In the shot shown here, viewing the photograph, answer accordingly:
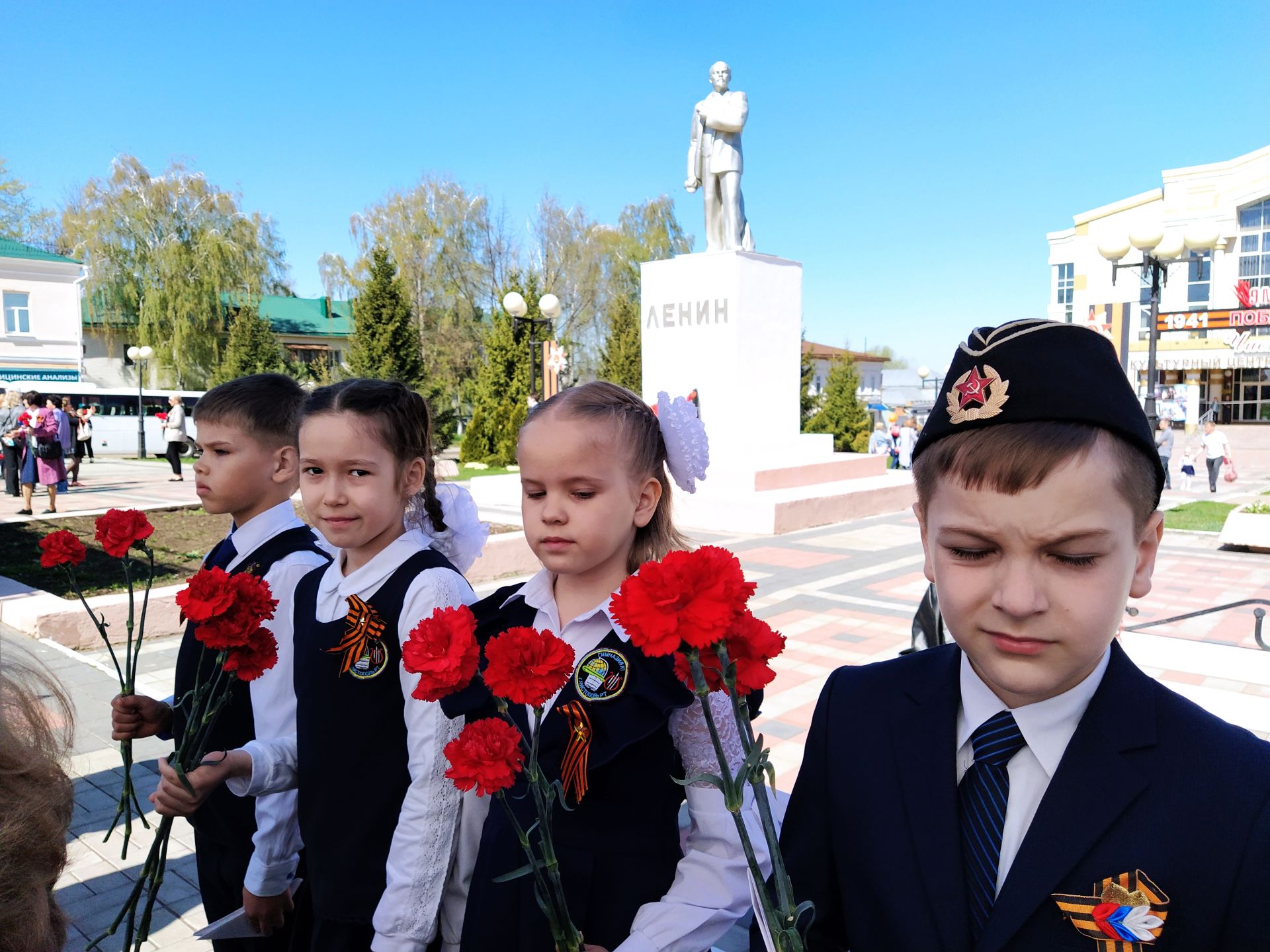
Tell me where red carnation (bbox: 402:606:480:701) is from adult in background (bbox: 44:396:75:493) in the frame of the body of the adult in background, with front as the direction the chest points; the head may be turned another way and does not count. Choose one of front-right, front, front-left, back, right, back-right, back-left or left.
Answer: left

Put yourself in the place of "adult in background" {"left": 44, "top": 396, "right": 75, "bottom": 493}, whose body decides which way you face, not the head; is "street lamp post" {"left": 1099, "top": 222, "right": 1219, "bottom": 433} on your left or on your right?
on your left

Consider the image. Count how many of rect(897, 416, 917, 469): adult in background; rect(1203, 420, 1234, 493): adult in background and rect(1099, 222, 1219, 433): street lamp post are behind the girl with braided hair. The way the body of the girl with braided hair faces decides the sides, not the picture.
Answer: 3

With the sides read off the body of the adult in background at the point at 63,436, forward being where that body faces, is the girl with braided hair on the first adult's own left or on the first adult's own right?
on the first adult's own left

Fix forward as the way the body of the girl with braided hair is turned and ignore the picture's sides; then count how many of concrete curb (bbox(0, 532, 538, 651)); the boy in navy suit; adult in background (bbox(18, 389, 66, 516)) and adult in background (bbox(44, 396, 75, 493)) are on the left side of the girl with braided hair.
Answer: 1

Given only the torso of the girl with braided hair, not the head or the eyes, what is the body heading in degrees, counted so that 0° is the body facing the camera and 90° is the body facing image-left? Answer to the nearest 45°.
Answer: approximately 45°

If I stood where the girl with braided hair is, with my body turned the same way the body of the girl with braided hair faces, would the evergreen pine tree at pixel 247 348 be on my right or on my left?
on my right

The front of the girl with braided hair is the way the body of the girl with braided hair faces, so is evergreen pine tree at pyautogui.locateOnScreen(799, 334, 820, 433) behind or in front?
behind

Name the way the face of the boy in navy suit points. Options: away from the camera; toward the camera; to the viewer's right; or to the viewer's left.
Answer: toward the camera

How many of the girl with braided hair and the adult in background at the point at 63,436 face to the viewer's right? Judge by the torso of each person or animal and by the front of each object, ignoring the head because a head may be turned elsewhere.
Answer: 0

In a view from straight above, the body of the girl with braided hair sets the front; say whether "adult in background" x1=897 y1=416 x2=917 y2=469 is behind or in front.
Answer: behind
